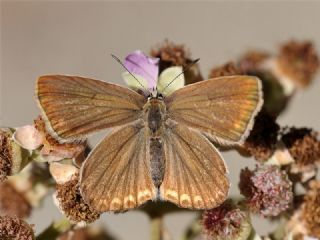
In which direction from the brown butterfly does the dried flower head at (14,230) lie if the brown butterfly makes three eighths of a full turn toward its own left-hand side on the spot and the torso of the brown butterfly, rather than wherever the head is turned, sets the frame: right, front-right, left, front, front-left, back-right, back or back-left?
front-right

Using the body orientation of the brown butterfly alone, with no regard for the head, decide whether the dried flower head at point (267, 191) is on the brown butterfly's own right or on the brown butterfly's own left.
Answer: on the brown butterfly's own right

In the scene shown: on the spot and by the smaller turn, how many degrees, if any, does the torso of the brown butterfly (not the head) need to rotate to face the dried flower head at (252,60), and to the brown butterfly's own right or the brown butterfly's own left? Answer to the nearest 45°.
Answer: approximately 45° to the brown butterfly's own right

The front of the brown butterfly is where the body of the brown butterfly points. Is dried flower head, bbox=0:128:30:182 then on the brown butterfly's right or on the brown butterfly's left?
on the brown butterfly's left

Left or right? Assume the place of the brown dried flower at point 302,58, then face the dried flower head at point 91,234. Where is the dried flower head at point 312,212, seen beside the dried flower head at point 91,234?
left

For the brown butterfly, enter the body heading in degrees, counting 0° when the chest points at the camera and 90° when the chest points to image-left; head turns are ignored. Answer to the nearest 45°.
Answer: approximately 180°

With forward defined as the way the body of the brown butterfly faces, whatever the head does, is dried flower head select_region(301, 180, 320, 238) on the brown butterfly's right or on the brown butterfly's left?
on the brown butterfly's right
